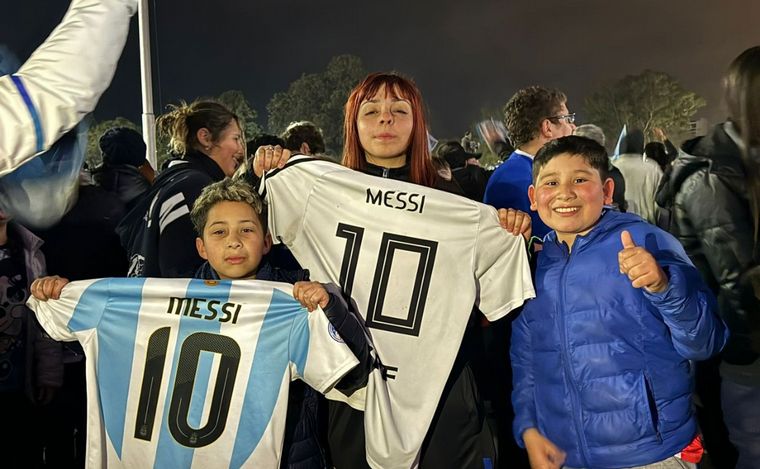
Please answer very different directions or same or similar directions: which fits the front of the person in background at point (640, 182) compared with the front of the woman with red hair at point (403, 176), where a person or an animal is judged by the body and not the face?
very different directions

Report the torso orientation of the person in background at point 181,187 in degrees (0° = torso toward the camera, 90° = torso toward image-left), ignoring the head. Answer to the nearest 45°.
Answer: approximately 270°

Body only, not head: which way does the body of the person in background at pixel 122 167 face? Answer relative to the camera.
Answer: away from the camera

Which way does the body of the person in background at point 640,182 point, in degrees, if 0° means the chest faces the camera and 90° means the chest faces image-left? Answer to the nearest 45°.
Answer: approximately 180°

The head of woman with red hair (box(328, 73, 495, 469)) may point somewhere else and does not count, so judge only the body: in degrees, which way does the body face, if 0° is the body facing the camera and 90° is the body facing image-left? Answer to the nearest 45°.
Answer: approximately 0°

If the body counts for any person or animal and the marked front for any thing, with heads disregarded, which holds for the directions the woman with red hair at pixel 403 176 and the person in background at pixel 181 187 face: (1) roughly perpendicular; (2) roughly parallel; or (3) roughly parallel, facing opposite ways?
roughly perpendicular

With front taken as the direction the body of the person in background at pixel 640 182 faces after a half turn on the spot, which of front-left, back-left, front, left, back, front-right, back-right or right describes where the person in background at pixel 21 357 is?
front-right

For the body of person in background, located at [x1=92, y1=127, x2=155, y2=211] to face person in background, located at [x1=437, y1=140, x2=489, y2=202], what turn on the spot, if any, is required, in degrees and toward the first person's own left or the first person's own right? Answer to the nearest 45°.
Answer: approximately 90° to the first person's own right

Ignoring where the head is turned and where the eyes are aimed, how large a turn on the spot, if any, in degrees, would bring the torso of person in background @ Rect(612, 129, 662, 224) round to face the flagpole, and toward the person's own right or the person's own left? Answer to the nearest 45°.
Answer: approximately 90° to the person's own left

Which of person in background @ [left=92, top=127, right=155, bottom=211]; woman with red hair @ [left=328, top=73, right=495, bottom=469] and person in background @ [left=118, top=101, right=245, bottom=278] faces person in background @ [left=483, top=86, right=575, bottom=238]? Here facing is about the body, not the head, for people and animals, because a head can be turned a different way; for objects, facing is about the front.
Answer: person in background @ [left=118, top=101, right=245, bottom=278]
